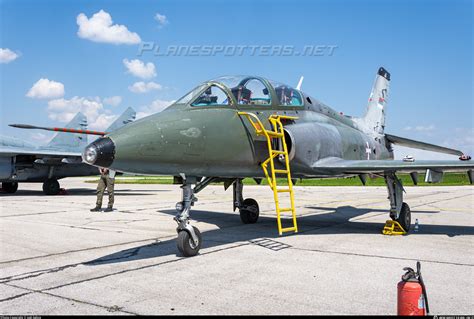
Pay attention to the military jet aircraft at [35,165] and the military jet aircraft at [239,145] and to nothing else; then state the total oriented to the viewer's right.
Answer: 0

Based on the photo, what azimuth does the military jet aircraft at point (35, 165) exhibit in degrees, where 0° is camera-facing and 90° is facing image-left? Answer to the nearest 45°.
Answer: approximately 45°

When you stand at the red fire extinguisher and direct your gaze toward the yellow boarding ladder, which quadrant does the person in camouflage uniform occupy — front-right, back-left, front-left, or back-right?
front-left

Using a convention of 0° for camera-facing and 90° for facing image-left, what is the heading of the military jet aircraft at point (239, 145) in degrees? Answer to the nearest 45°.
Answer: approximately 45°
